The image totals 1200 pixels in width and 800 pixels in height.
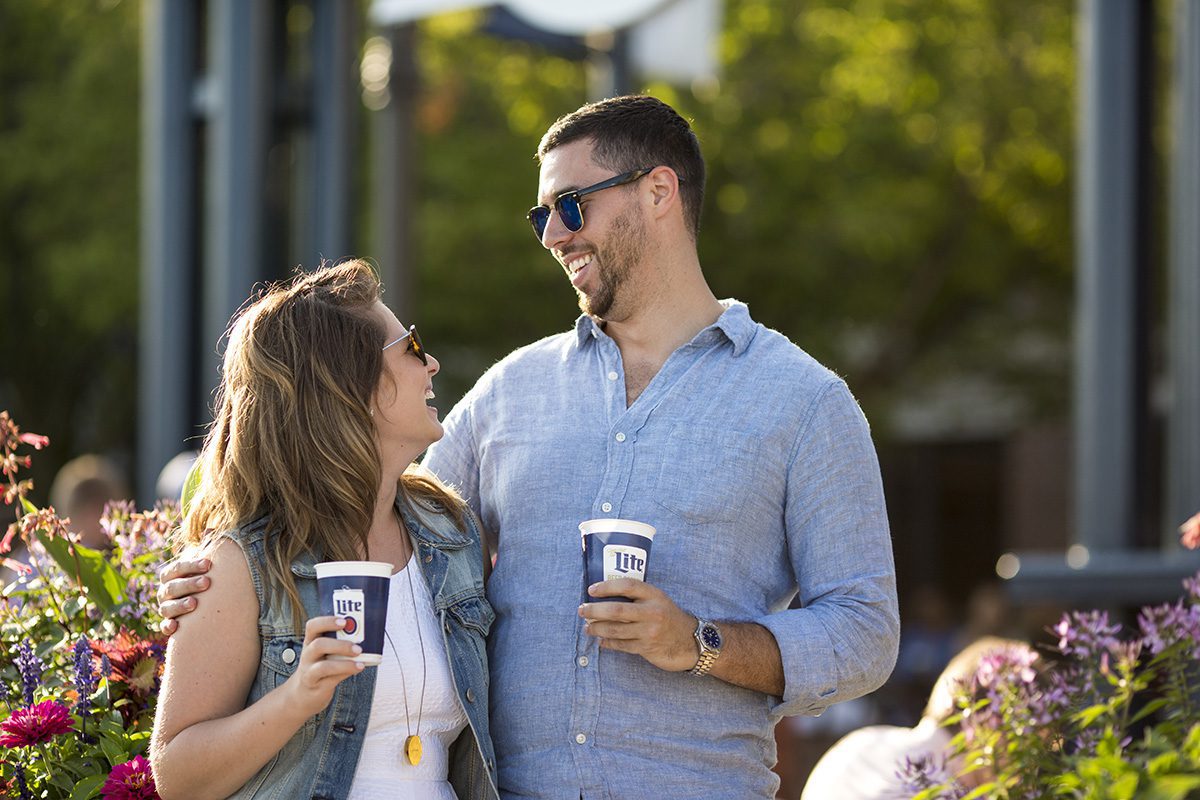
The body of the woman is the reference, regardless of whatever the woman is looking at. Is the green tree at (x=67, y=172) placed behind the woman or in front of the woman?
behind

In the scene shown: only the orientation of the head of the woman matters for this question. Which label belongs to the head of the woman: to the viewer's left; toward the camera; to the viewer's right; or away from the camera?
to the viewer's right

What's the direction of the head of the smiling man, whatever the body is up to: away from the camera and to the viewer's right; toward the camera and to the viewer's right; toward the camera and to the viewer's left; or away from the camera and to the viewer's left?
toward the camera and to the viewer's left

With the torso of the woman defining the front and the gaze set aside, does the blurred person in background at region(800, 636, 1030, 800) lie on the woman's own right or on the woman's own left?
on the woman's own left

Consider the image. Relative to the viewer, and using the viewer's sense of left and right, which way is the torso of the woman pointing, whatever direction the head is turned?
facing the viewer and to the right of the viewer

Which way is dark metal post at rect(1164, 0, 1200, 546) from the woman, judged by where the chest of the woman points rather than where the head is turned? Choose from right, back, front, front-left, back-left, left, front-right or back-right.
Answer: left
